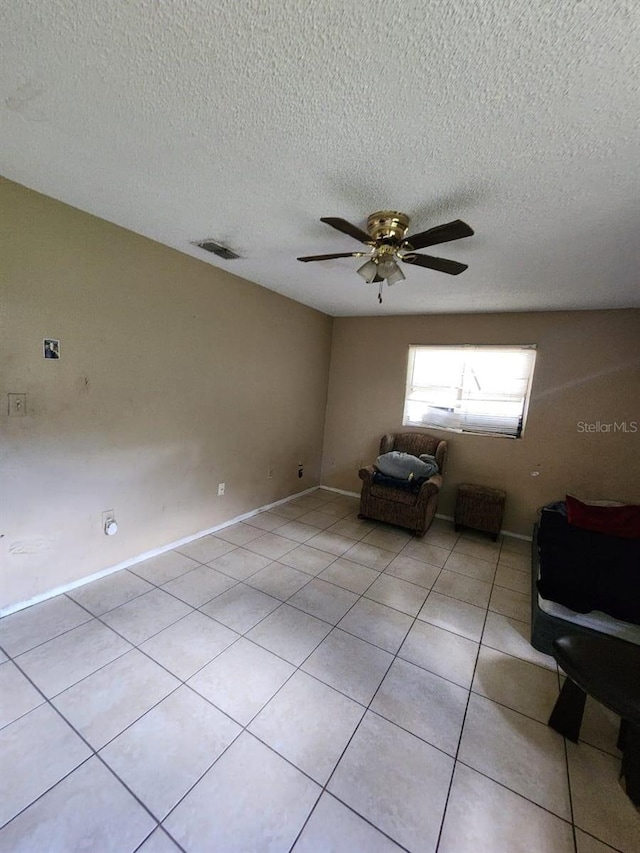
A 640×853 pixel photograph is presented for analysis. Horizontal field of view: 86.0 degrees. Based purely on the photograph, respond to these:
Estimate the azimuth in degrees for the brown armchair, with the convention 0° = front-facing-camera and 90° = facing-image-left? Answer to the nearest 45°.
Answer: approximately 45°

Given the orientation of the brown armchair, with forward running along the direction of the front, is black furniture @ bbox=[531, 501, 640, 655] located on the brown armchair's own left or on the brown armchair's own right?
on the brown armchair's own left

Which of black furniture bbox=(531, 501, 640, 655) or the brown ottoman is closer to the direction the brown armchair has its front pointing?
the black furniture

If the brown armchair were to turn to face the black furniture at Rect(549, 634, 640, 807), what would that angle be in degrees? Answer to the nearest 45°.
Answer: approximately 45° to its left

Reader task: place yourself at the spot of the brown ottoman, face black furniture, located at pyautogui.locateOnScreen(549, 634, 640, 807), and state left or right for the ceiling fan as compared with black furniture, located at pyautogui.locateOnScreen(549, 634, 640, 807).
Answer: right

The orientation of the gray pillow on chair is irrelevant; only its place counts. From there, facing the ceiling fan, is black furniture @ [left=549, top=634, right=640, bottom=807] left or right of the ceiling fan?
left

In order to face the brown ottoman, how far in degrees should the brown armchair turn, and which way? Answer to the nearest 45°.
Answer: approximately 135° to its left

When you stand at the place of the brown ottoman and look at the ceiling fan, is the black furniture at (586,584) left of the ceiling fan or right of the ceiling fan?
left
